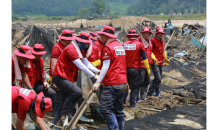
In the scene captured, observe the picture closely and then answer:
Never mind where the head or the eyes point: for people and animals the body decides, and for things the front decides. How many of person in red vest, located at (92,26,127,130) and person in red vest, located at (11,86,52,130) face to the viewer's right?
1

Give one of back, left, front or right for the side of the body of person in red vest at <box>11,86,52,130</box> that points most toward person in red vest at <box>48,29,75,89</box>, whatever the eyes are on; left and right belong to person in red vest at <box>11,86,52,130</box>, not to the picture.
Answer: left

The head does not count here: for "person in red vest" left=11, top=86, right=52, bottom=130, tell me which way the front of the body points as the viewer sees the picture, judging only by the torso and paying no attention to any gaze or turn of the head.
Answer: to the viewer's right

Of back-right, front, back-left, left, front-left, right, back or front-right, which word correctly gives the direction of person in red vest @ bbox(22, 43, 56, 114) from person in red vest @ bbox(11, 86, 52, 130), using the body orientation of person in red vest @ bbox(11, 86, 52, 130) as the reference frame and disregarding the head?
left

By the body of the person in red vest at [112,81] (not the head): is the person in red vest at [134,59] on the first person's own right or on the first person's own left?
on the first person's own right

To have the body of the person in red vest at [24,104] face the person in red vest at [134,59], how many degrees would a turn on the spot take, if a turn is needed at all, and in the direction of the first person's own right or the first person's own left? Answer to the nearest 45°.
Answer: approximately 45° to the first person's own left

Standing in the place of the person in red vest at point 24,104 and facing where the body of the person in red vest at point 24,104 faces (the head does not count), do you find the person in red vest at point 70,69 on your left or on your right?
on your left
